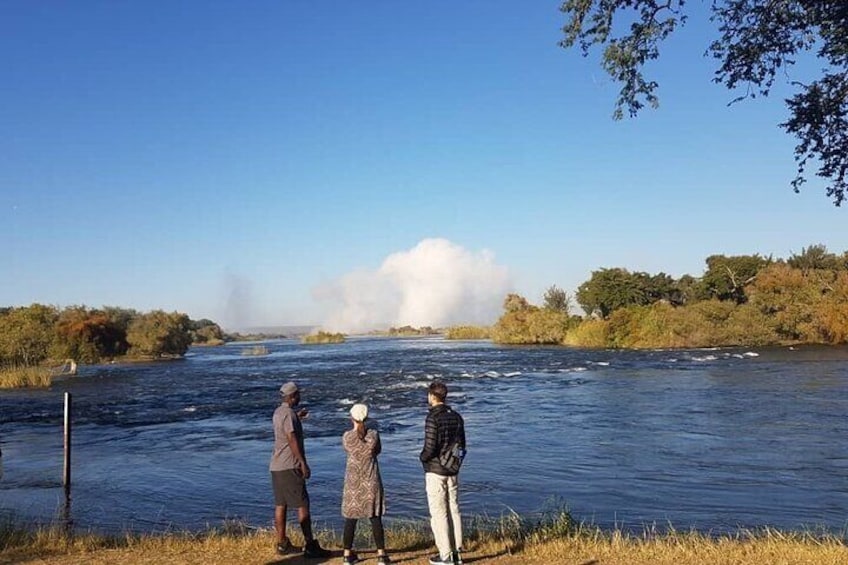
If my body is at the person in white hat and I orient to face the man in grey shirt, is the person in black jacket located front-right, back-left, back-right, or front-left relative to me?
back-right

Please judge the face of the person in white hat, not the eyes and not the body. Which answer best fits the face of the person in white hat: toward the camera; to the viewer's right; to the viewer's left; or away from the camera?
away from the camera

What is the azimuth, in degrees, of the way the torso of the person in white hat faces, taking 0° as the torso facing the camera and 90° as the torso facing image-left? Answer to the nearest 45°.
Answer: approximately 180°

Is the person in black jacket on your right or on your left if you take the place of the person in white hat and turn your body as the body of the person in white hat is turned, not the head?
on your right

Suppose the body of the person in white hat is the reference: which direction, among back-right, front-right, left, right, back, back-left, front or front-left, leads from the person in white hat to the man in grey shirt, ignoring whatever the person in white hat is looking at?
front-left
